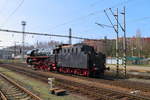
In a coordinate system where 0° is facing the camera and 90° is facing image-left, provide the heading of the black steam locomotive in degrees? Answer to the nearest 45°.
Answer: approximately 135°
